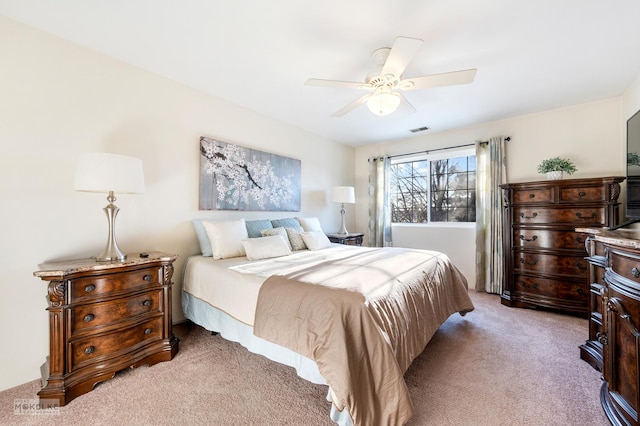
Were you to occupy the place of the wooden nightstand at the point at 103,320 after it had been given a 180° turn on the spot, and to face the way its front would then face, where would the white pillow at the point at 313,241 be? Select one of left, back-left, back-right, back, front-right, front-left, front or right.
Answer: back-right

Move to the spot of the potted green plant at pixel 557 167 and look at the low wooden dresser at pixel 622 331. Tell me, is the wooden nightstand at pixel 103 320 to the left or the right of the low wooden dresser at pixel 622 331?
right

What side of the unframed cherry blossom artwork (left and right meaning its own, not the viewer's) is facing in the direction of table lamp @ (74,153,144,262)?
right

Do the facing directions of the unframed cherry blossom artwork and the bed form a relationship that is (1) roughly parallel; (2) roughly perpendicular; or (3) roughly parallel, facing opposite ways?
roughly parallel

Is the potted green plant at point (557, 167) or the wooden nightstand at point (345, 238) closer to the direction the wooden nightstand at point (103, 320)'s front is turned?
the potted green plant

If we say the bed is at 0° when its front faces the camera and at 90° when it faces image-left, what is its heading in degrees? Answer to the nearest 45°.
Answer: approximately 315°

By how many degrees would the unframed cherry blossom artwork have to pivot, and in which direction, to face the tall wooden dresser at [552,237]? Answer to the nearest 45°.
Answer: approximately 45° to its left

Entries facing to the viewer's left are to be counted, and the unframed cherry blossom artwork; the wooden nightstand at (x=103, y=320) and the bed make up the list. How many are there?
0

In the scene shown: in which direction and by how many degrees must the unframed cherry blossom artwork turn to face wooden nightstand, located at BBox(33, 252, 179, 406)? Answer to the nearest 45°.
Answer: approximately 90° to its right

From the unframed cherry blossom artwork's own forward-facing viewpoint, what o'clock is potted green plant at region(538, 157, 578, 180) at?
The potted green plant is roughly at 11 o'clock from the unframed cherry blossom artwork.

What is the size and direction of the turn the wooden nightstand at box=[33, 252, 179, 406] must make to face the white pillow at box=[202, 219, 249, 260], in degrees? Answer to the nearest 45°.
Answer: approximately 45° to its left

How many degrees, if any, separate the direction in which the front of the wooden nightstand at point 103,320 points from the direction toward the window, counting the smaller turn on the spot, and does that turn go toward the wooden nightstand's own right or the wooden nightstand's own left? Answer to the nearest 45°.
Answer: approximately 45° to the wooden nightstand's own left

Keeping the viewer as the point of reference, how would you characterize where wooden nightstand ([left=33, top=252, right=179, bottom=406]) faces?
facing the viewer and to the right of the viewer

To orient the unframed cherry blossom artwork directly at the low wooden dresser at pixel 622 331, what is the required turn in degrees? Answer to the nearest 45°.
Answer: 0° — it already faces it

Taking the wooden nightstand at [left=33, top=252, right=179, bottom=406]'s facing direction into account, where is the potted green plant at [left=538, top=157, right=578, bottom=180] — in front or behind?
in front

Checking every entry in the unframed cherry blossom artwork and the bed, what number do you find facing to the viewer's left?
0

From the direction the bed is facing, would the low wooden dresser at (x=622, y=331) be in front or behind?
in front
